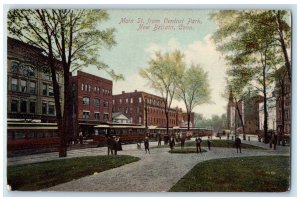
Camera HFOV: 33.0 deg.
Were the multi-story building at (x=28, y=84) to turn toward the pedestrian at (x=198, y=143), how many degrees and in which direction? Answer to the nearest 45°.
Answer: approximately 45° to its left

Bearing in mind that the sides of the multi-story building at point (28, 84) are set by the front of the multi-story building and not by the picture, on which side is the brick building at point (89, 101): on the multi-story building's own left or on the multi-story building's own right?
on the multi-story building's own left

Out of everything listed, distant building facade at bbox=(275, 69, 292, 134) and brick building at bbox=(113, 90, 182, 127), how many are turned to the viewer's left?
1

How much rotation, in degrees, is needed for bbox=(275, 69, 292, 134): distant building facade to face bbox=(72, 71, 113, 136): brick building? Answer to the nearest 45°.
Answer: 0° — it already faces it

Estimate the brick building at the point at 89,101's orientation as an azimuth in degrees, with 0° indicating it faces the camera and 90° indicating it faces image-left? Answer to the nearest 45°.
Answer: approximately 315°

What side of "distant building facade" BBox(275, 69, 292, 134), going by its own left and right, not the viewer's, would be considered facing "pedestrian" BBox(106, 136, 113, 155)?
front

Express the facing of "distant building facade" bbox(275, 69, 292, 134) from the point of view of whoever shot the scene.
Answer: facing to the left of the viewer

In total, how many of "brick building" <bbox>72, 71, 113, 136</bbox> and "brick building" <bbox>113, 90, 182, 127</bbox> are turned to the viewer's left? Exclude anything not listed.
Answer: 0

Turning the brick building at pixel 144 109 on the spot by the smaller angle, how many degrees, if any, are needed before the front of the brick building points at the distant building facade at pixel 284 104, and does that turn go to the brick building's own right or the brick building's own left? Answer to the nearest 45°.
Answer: approximately 45° to the brick building's own left

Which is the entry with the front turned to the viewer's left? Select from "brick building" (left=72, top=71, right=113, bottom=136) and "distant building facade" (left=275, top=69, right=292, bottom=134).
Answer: the distant building facade

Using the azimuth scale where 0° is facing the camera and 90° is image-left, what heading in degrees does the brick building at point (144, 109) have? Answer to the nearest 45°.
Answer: approximately 315°

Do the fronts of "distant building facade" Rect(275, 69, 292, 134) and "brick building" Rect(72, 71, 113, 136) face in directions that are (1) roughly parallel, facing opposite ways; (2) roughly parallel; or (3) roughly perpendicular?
roughly parallel, facing opposite ways

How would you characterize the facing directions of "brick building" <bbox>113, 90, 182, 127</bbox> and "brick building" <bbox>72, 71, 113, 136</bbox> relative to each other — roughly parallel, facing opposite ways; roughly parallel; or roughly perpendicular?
roughly parallel

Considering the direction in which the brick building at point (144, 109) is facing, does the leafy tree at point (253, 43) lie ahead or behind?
ahead

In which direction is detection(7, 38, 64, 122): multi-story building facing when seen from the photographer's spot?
facing the viewer and to the right of the viewer
